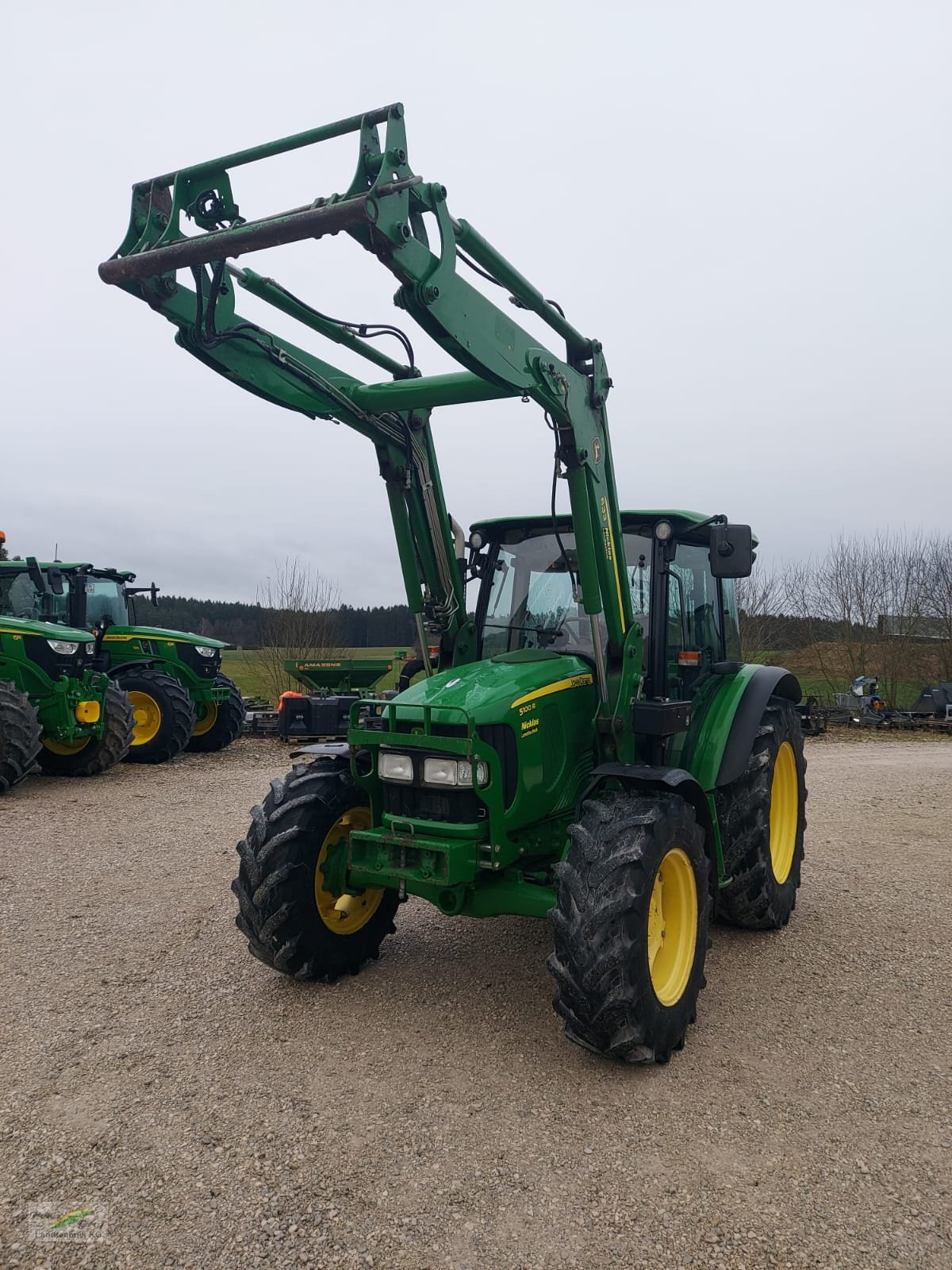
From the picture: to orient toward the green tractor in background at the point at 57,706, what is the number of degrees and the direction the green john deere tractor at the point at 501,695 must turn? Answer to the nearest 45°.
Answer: approximately 90° to its right

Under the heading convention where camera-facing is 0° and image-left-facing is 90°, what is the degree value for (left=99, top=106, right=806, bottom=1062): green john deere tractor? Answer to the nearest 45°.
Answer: approximately 45°

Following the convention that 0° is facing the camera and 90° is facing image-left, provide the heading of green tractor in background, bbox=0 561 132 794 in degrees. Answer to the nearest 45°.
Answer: approximately 315°

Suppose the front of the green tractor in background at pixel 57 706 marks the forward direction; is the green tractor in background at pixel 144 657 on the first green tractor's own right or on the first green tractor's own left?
on the first green tractor's own left

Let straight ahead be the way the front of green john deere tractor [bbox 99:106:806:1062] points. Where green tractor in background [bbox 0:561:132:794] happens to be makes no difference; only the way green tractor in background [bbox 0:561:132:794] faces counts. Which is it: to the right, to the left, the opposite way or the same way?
to the left

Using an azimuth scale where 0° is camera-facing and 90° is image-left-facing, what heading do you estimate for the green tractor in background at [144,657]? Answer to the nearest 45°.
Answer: approximately 315°

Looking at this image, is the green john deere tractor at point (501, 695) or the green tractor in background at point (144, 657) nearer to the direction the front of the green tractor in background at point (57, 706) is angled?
the green john deere tractor

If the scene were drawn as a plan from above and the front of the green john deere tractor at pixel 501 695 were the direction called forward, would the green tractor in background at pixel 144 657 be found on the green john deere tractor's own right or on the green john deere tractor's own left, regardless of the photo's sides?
on the green john deere tractor's own right
